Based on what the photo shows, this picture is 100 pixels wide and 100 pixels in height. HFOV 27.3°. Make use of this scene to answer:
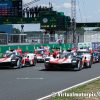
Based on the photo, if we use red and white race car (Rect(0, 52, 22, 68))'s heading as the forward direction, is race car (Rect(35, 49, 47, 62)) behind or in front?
behind

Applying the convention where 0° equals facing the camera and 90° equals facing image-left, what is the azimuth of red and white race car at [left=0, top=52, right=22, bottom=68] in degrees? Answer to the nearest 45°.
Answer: approximately 45°

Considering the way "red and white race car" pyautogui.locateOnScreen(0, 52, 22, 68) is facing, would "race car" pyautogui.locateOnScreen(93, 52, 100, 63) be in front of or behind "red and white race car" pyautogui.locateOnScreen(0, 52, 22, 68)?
behind

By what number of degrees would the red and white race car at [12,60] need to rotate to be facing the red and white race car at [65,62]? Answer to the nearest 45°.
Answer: approximately 90° to its left

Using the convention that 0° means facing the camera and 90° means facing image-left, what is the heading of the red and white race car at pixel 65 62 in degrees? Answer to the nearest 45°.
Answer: approximately 45°

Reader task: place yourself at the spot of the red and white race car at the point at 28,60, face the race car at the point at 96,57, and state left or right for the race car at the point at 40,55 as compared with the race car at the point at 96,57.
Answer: left

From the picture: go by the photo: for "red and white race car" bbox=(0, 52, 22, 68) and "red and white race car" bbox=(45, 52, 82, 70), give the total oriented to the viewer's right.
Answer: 0

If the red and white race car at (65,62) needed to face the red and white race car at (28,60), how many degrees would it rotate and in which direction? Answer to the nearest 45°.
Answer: approximately 90° to its right

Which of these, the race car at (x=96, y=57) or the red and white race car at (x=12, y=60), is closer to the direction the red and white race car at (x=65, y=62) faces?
the red and white race car

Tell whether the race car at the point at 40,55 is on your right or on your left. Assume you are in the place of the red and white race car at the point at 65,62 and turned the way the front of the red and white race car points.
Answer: on your right
